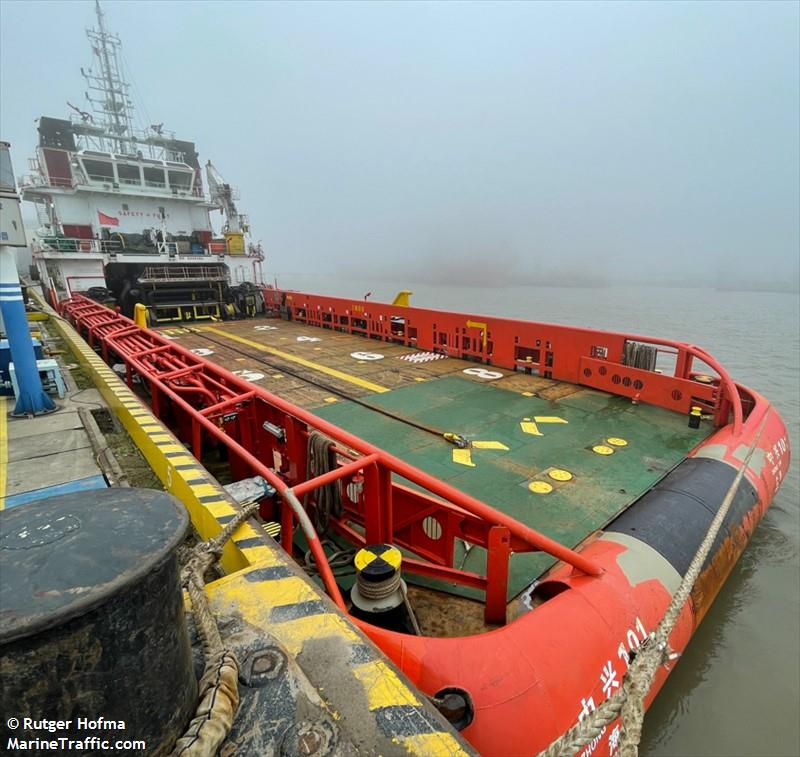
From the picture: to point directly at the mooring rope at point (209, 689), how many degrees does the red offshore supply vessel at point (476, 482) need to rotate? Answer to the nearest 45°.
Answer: approximately 90° to its left

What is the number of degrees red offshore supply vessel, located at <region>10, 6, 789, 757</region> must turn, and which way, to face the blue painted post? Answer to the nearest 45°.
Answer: approximately 135° to its left

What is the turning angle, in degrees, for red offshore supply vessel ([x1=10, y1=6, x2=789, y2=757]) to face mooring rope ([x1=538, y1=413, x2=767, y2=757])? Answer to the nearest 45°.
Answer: approximately 135° to its left

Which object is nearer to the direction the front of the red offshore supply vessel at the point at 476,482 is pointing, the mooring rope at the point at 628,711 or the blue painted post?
the blue painted post

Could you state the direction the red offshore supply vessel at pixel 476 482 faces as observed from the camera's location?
facing away from the viewer and to the left of the viewer
